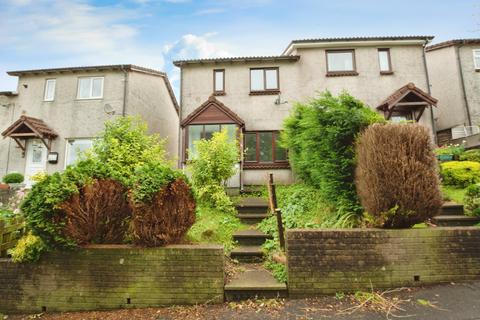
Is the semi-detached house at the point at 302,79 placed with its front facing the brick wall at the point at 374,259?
yes

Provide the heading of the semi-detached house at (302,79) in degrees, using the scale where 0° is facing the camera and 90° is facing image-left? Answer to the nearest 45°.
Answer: approximately 0°

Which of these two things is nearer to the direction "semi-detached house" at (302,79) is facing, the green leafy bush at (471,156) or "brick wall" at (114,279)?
the brick wall

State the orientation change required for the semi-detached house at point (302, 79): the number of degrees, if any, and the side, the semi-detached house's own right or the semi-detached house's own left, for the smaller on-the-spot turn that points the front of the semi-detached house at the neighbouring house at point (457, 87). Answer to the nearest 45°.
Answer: approximately 135° to the semi-detached house's own left

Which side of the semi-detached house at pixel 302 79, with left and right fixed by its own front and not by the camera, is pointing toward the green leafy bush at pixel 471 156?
left

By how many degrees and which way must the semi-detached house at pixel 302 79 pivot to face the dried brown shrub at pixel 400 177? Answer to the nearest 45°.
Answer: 0° — it already faces it

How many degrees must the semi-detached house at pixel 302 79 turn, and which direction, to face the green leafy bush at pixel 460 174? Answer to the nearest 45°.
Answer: approximately 45° to its left

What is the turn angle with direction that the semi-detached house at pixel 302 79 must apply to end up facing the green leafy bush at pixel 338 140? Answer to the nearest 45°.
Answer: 0° — it already faces it

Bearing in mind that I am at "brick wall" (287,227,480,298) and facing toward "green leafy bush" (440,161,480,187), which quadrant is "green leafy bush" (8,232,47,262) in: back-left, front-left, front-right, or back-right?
back-left
